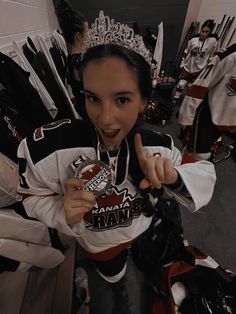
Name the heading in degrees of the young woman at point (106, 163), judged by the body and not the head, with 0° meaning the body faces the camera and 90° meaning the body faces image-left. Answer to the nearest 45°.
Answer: approximately 0°

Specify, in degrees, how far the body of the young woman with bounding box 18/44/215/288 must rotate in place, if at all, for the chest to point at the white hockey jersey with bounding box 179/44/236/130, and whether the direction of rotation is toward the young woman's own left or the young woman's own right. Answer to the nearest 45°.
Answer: approximately 135° to the young woman's own left

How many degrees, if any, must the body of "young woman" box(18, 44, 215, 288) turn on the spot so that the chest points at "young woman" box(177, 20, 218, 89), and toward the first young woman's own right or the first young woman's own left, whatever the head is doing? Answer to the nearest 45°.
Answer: approximately 135° to the first young woman's own left

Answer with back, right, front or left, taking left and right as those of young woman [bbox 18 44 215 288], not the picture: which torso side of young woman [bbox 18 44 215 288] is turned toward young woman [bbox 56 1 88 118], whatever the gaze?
back
